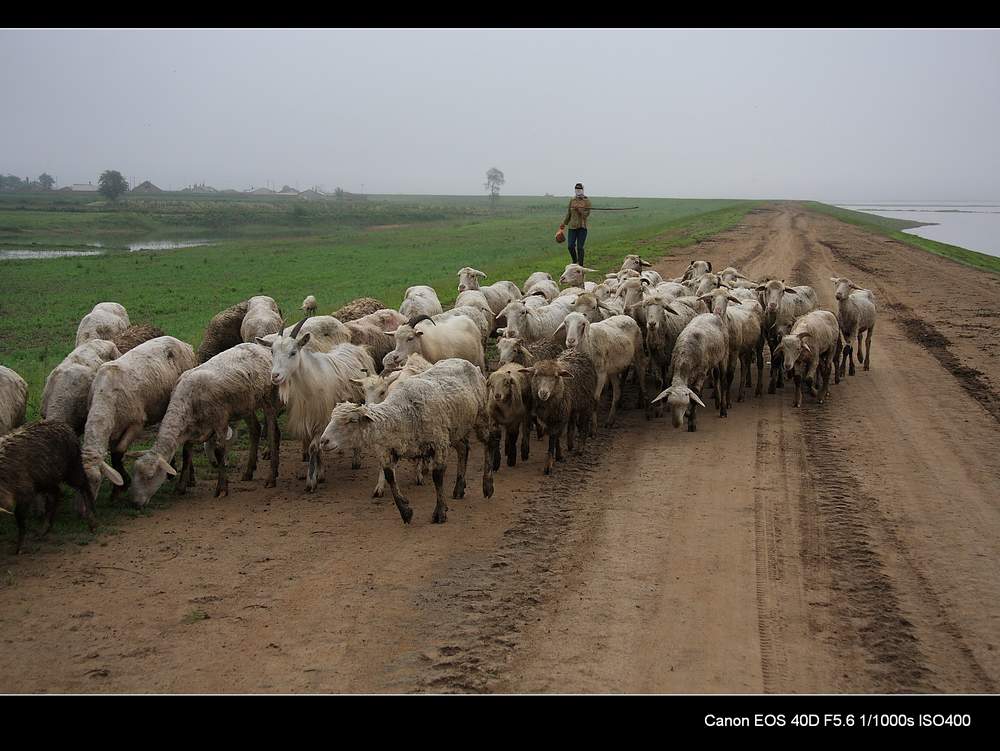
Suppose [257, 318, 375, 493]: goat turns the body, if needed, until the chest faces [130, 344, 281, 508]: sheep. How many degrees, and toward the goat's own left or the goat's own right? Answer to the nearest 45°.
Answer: approximately 45° to the goat's own right

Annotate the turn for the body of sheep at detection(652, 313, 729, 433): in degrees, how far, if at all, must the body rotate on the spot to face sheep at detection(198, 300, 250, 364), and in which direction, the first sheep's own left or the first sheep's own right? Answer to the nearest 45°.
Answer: approximately 45° to the first sheep's own right

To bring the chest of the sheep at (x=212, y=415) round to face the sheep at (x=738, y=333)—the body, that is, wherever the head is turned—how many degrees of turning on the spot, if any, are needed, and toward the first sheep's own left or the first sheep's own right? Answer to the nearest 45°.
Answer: approximately 135° to the first sheep's own left

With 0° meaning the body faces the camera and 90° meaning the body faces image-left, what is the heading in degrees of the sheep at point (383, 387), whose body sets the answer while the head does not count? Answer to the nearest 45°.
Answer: approximately 45°
